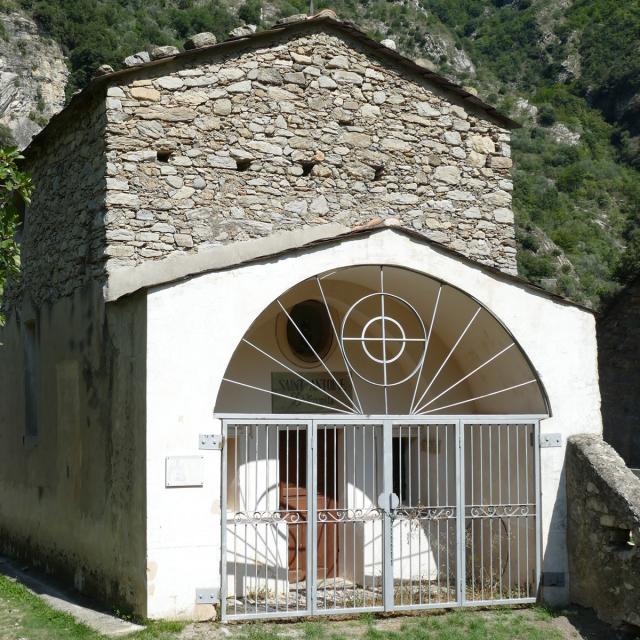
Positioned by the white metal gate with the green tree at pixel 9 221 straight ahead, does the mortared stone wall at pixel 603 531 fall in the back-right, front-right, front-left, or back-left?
back-left

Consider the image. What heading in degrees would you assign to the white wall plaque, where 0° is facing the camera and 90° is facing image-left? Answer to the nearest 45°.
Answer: approximately 0°

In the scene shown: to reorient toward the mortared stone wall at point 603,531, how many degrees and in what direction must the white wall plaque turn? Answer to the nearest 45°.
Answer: approximately 90° to its left
